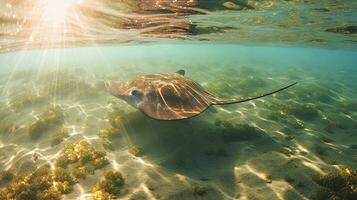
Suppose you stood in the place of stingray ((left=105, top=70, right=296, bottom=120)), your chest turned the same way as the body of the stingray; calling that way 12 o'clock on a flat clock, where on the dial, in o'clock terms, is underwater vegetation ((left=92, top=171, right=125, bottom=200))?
The underwater vegetation is roughly at 10 o'clock from the stingray.

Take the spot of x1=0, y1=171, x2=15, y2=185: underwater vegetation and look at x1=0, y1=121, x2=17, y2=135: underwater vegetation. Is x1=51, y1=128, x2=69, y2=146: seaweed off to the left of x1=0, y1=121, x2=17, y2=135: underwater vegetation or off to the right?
right

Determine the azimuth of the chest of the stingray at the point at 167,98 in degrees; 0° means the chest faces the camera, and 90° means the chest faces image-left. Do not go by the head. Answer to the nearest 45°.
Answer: approximately 90°
